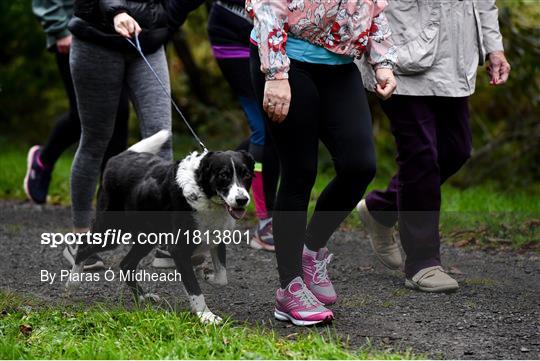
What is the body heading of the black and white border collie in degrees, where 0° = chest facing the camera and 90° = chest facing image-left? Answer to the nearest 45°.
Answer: approximately 315°
